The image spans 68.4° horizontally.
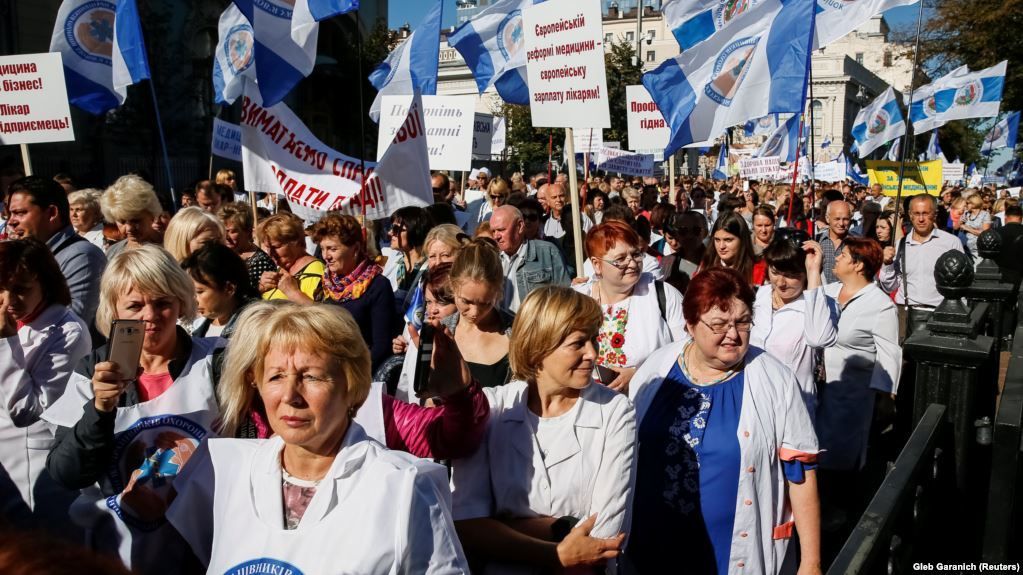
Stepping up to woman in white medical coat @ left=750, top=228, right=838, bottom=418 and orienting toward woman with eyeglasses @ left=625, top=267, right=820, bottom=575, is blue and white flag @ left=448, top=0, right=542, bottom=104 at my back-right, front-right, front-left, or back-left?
back-right

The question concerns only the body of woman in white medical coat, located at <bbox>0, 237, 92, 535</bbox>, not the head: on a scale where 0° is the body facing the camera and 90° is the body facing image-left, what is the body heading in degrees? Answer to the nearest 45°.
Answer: approximately 45°

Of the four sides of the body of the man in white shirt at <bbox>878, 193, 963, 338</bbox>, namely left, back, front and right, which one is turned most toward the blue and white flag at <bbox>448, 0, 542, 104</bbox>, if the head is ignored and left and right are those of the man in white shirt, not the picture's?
right

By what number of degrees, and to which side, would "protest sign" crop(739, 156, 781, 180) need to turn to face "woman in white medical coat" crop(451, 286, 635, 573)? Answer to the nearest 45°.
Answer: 0° — it already faces them

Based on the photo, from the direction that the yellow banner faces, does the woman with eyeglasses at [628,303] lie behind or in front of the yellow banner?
in front

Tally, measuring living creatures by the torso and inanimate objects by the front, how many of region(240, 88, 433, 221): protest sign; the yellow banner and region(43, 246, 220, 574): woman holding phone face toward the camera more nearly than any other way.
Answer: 3

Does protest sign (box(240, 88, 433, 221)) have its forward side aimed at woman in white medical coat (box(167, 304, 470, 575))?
yes

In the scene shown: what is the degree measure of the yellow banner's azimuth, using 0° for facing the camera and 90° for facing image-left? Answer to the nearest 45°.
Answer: approximately 0°

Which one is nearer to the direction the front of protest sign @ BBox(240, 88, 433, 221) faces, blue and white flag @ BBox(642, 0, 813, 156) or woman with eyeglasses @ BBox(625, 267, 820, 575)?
the woman with eyeglasses

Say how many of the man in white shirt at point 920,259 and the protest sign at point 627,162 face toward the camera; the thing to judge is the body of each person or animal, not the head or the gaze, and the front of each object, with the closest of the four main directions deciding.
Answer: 2

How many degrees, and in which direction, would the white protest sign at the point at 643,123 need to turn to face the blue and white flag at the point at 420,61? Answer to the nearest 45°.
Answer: approximately 45° to its right
